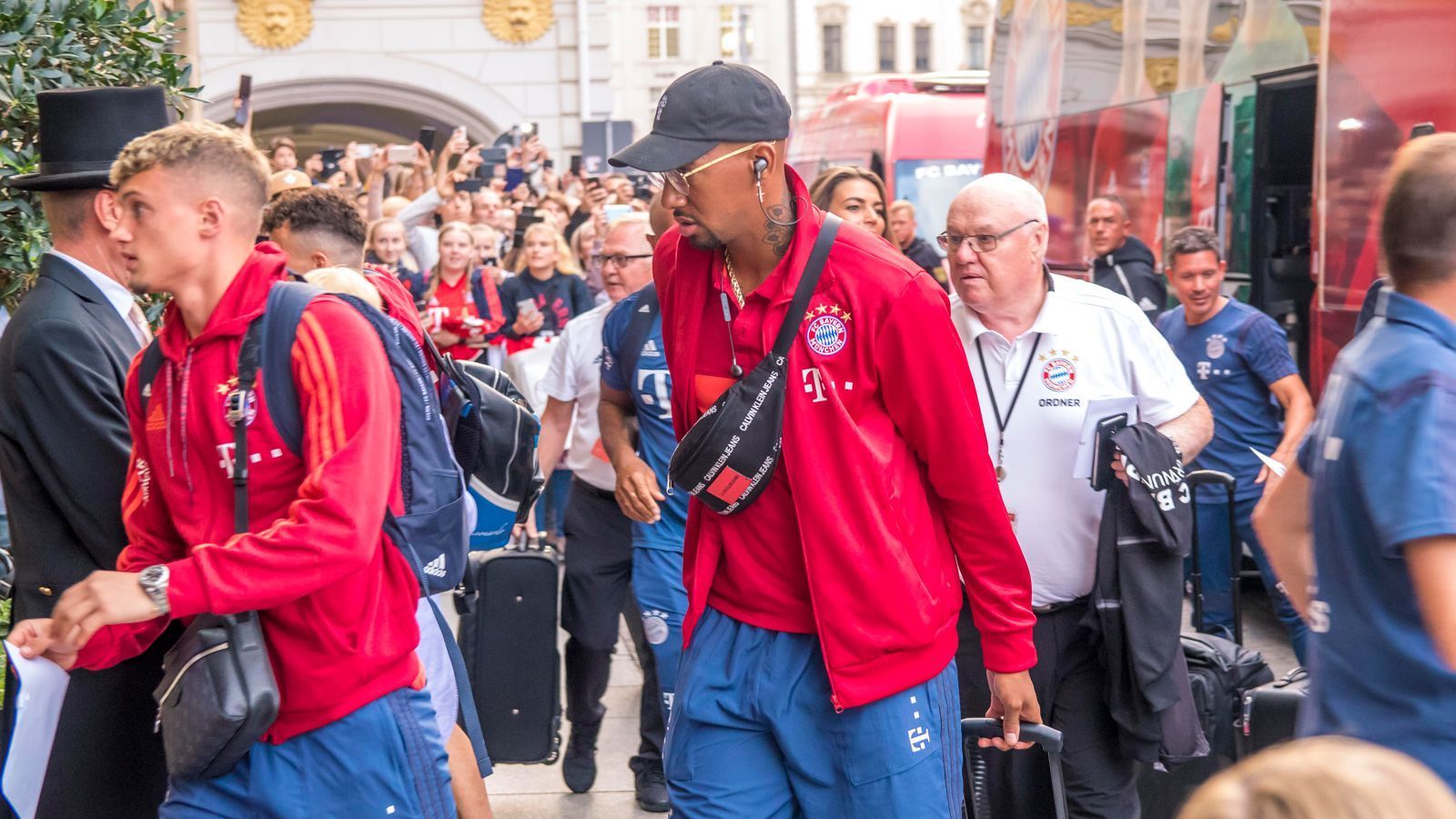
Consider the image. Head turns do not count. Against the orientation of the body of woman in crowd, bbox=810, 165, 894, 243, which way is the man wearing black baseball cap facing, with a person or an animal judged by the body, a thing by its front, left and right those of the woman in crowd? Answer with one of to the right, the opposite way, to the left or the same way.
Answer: to the right

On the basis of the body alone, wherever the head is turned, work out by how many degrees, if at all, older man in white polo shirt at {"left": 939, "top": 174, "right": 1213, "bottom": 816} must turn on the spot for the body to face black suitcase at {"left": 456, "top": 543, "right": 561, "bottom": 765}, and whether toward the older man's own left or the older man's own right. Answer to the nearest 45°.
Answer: approximately 90° to the older man's own right

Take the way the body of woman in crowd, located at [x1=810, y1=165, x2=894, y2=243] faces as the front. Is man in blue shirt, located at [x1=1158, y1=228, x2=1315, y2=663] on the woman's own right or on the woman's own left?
on the woman's own left

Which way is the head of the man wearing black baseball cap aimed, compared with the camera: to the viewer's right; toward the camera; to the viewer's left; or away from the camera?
to the viewer's left

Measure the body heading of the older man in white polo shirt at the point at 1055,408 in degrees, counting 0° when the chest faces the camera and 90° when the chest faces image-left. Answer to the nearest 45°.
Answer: approximately 45°

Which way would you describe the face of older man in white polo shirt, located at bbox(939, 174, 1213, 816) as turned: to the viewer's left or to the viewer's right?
to the viewer's left

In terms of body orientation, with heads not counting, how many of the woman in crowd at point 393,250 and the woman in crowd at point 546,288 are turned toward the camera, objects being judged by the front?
2

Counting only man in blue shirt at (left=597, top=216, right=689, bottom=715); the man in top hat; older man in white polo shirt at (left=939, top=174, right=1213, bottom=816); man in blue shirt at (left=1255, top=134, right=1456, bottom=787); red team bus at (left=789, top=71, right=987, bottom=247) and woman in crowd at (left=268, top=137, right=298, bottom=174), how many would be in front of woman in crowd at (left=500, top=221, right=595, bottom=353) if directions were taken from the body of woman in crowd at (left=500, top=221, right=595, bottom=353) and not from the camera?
4

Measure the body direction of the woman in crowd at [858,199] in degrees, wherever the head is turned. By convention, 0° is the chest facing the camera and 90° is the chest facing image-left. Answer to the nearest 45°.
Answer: approximately 315°
